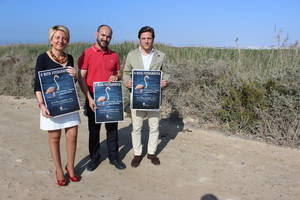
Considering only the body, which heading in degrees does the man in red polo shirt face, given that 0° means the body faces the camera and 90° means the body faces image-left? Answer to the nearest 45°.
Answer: approximately 0°

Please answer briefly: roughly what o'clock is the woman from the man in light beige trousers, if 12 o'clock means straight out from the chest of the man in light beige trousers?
The woman is roughly at 2 o'clock from the man in light beige trousers.

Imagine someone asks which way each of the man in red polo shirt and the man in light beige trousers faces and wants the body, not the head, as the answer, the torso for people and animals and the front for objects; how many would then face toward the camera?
2

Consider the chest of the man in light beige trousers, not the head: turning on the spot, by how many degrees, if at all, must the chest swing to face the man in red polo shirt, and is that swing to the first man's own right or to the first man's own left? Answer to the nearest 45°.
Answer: approximately 90° to the first man's own right

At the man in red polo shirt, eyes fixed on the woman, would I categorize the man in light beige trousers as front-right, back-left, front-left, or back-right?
back-left

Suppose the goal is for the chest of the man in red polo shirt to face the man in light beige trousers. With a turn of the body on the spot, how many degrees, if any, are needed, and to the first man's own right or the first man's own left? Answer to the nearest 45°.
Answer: approximately 90° to the first man's own left

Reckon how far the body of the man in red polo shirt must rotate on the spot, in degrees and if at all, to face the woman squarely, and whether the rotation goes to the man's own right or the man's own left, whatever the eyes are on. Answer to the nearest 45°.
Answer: approximately 45° to the man's own right

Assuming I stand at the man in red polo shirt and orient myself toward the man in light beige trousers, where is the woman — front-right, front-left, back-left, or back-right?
back-right
